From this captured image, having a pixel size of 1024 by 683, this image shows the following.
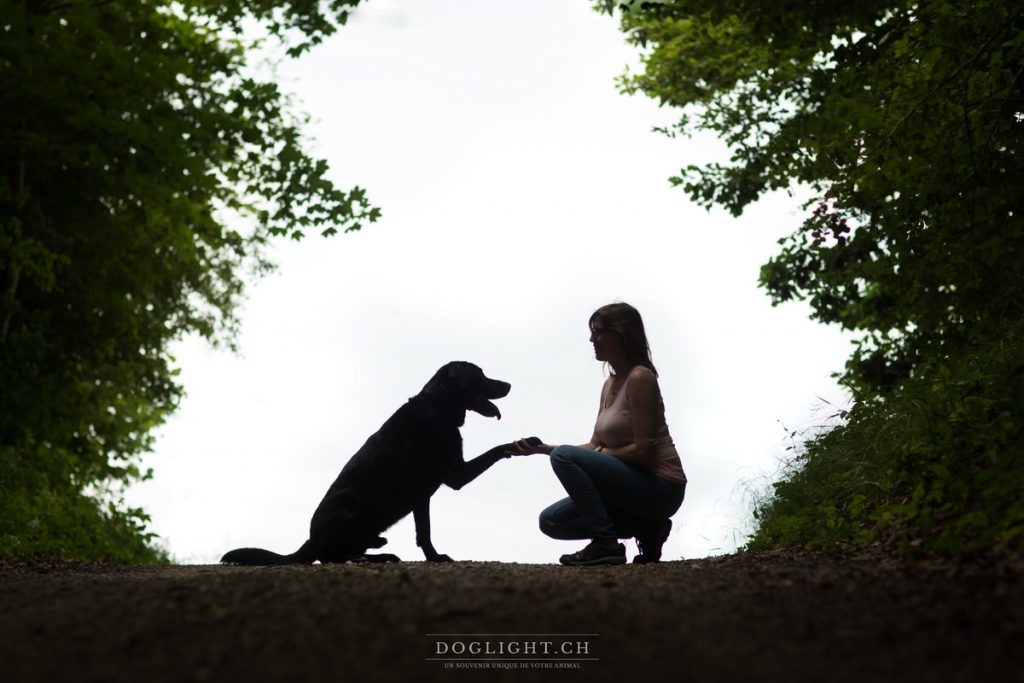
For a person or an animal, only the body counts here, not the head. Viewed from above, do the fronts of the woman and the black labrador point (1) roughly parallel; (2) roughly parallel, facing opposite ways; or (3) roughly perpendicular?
roughly parallel, facing opposite ways

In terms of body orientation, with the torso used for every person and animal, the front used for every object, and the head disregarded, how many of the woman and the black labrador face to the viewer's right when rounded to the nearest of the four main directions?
1

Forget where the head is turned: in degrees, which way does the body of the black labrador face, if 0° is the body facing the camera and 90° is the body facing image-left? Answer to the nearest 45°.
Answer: approximately 270°

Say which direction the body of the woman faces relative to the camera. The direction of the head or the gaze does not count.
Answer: to the viewer's left

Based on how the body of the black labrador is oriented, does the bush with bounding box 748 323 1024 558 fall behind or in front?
in front

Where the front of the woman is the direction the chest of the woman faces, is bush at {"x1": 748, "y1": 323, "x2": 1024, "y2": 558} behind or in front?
behind

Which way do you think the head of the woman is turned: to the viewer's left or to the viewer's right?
to the viewer's left

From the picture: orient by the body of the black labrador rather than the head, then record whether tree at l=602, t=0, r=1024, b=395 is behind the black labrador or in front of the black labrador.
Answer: in front
